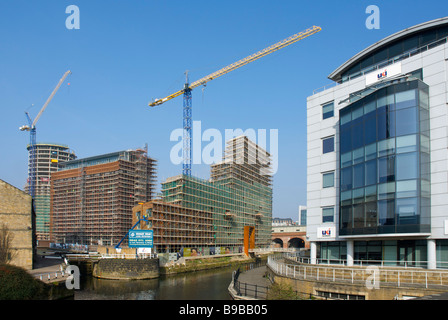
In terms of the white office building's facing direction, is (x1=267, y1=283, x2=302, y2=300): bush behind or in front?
in front

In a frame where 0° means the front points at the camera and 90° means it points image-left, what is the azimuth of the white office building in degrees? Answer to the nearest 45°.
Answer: approximately 45°
